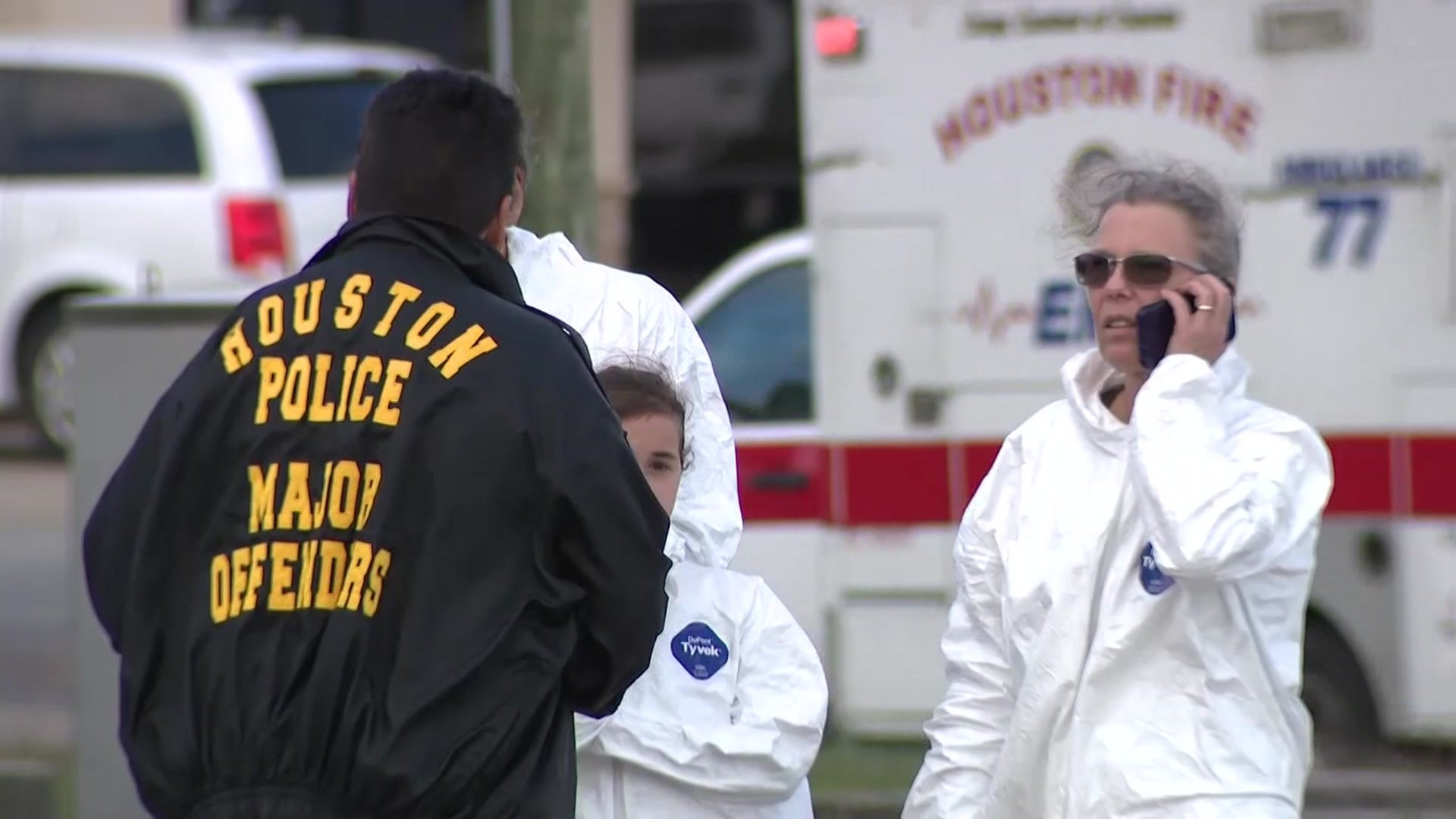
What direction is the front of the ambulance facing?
to the viewer's left

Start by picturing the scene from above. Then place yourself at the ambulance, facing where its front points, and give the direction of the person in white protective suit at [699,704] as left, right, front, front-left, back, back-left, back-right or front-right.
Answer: left

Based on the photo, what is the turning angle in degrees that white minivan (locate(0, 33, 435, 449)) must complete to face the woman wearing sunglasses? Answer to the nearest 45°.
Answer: approximately 135° to its left

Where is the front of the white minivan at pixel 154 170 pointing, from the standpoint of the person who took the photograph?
facing away from the viewer and to the left of the viewer

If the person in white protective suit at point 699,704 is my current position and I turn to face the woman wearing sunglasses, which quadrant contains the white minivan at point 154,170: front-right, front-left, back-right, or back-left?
back-left

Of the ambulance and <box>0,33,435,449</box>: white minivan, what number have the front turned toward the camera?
0

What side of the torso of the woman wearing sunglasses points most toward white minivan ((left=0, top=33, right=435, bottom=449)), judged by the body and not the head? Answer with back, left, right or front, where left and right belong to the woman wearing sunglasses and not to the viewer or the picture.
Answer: right

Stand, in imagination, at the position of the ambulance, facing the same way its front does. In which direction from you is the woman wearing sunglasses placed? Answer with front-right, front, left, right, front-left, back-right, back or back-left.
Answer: left

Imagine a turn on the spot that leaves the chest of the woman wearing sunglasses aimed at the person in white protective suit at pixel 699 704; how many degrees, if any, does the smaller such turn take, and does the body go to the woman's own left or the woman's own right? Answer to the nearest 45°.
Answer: approximately 45° to the woman's own right

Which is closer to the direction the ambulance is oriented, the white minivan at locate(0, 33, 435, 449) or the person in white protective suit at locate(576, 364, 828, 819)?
the white minivan

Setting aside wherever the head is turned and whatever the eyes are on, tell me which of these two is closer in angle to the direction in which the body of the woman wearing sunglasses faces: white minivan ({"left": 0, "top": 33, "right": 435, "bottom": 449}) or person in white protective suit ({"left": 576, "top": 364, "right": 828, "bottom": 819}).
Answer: the person in white protective suit

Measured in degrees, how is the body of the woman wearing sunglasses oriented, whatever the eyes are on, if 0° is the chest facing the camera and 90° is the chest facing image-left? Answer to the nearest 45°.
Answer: approximately 45°
